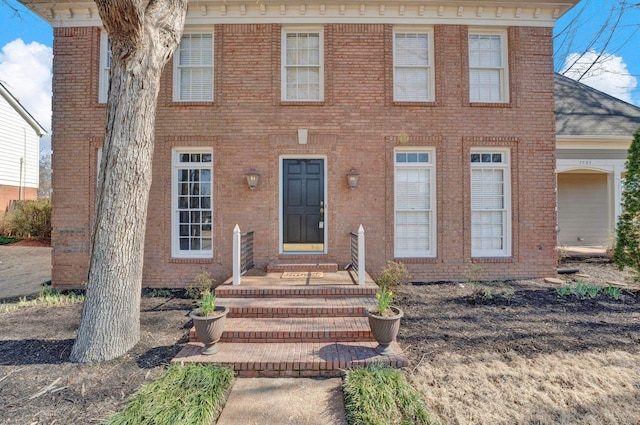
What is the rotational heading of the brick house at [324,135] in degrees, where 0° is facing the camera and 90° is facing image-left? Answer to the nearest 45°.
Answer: approximately 0°

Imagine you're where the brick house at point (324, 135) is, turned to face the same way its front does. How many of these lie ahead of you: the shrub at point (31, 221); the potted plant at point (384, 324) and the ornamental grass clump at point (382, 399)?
2

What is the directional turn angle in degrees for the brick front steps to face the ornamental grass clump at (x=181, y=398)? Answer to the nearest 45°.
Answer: approximately 45° to its right

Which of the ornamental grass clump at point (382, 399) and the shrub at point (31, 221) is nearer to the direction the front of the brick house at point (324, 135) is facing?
the ornamental grass clump

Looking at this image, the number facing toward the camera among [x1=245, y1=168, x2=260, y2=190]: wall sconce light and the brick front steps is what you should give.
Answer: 2

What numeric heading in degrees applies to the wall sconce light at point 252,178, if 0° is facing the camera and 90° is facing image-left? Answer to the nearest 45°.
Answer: approximately 0°
